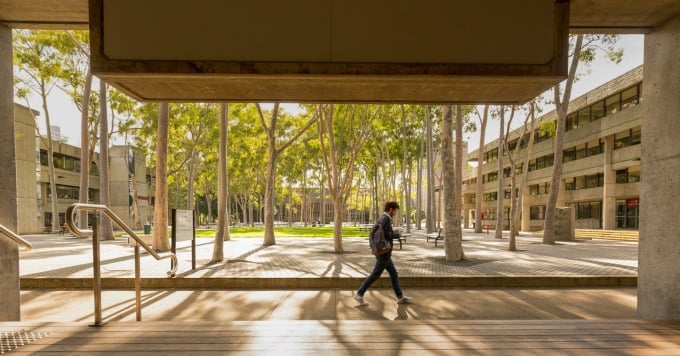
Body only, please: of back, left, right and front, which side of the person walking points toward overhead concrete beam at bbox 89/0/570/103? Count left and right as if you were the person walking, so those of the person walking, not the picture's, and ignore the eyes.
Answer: right

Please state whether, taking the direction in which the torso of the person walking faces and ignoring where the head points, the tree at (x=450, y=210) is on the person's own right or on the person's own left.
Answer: on the person's own left

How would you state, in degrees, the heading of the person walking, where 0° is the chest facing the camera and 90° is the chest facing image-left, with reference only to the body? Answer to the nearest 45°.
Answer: approximately 270°
